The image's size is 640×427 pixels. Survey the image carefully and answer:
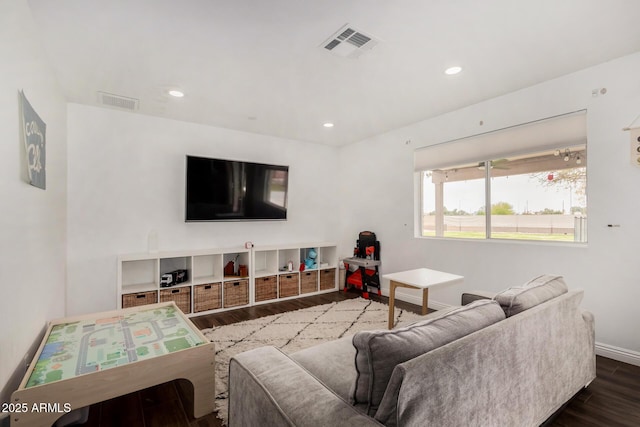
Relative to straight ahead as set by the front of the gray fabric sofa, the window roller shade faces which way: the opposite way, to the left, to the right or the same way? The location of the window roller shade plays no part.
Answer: to the left

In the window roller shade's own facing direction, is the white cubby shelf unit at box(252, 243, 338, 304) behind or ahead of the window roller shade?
ahead

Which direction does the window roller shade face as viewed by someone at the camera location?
facing the viewer and to the left of the viewer

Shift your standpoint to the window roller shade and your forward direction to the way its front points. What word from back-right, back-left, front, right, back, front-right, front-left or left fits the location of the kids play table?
front

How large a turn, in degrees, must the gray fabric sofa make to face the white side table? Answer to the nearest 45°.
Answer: approximately 45° to its right

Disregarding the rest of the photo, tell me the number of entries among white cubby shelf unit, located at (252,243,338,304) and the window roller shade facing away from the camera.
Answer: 0

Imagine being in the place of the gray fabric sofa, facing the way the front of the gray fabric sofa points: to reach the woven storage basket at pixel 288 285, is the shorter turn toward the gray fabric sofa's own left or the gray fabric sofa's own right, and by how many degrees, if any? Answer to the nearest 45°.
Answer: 0° — it already faces it

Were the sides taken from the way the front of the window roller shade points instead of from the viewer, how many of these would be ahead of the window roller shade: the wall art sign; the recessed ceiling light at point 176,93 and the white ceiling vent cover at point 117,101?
3

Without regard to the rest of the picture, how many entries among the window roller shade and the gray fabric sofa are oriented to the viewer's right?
0

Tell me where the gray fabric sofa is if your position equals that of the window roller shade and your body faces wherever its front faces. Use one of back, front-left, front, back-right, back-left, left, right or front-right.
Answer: front-left

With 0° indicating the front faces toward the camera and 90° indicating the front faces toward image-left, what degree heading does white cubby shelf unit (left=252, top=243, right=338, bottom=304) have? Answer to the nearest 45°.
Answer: approximately 315°

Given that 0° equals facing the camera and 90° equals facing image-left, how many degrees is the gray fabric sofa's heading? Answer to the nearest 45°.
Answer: approximately 135°

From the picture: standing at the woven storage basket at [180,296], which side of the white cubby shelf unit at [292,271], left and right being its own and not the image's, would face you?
right

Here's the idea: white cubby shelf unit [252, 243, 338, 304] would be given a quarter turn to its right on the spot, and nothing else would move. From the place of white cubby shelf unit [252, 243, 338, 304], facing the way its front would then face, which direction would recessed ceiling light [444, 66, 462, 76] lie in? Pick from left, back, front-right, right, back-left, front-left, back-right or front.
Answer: left

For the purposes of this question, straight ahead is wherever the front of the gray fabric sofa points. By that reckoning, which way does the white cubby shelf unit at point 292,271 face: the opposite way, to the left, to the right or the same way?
the opposite way

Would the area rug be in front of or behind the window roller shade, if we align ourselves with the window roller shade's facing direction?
in front

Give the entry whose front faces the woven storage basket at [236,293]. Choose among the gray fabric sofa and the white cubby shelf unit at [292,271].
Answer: the gray fabric sofa
